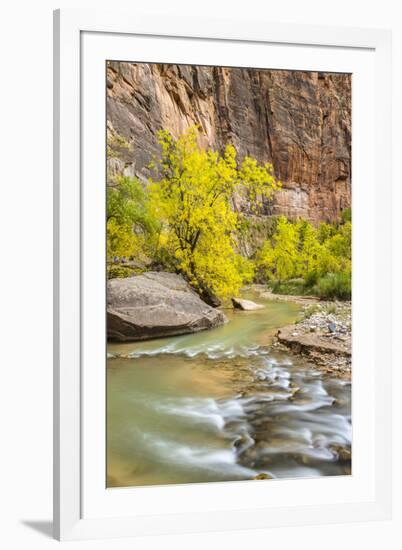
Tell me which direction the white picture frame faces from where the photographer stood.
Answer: facing the viewer and to the right of the viewer
